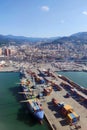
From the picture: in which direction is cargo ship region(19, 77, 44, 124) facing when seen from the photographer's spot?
facing the viewer and to the right of the viewer
